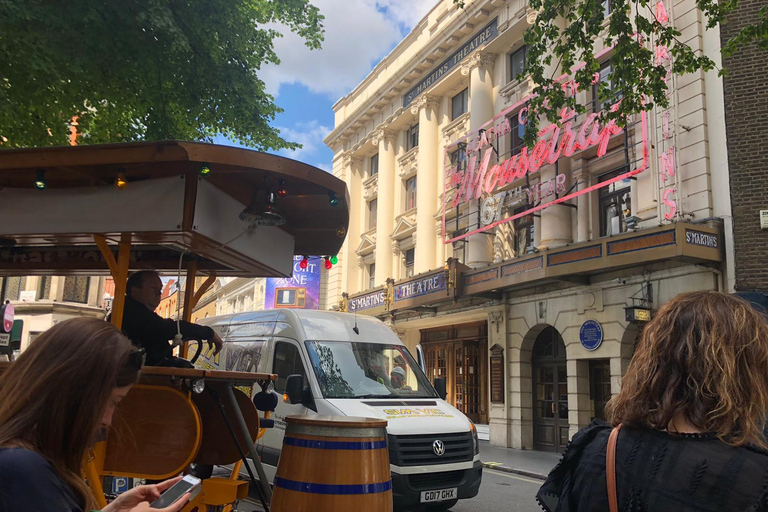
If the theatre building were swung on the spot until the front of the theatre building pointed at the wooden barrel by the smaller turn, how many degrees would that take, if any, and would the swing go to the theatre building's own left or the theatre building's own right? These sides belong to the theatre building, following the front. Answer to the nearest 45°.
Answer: approximately 45° to the theatre building's own left

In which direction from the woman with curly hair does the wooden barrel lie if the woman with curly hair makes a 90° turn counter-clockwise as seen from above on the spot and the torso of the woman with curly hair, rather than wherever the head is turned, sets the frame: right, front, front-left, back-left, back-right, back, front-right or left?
front-right

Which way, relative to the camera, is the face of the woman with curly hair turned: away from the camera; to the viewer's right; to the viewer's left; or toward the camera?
away from the camera

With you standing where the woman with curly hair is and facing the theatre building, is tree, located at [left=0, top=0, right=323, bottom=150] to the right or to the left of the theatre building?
left

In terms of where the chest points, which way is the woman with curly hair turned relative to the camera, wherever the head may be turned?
away from the camera

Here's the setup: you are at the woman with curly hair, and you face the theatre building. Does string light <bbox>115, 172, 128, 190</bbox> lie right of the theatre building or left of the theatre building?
left
